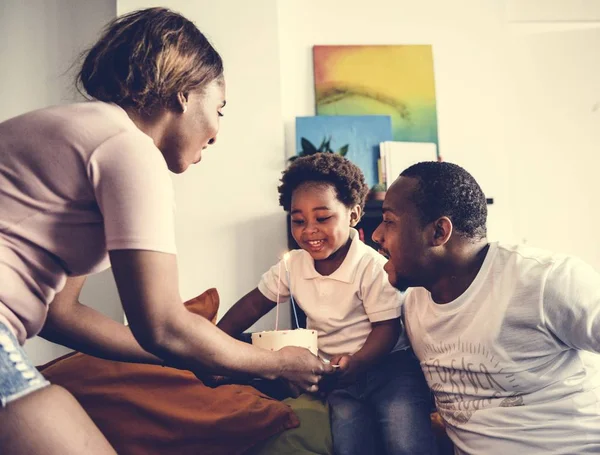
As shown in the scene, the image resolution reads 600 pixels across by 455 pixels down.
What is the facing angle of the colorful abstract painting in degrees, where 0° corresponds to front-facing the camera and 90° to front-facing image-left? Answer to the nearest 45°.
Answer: approximately 0°

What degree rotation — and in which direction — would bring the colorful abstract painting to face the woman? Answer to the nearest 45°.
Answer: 0° — it already faces them

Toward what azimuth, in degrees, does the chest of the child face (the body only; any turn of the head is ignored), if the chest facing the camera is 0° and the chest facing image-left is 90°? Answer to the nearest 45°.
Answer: approximately 45°

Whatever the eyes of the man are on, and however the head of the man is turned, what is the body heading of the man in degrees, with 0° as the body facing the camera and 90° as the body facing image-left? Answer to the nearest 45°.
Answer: approximately 45°

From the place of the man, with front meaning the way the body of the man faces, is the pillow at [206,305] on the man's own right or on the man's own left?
on the man's own right

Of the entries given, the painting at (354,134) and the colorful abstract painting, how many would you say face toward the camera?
2

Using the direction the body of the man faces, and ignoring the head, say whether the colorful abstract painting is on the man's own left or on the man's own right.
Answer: on the man's own right

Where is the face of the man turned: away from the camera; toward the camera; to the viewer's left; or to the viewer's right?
to the viewer's left
